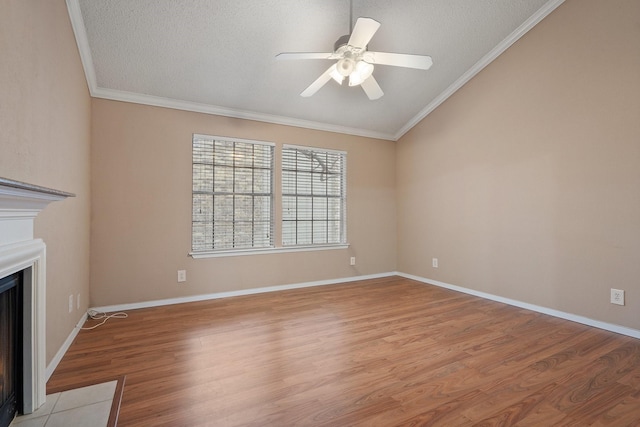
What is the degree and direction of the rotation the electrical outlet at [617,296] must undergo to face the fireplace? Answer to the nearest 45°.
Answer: approximately 45° to its right

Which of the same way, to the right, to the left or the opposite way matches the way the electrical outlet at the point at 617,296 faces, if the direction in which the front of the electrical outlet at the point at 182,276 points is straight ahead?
to the right

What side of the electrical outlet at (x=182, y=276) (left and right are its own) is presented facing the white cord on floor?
right

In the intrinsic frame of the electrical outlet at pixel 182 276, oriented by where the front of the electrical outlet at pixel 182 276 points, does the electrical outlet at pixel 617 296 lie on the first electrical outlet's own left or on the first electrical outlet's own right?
on the first electrical outlet's own left

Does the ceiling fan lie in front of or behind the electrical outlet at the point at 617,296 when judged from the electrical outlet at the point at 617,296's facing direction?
in front

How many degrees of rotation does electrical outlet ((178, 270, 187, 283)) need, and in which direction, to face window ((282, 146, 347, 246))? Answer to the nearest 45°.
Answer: approximately 90° to its left

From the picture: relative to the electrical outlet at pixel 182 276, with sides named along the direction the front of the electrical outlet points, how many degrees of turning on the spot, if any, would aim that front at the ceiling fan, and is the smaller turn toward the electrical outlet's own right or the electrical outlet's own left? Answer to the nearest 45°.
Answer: approximately 45° to the electrical outlet's own left
